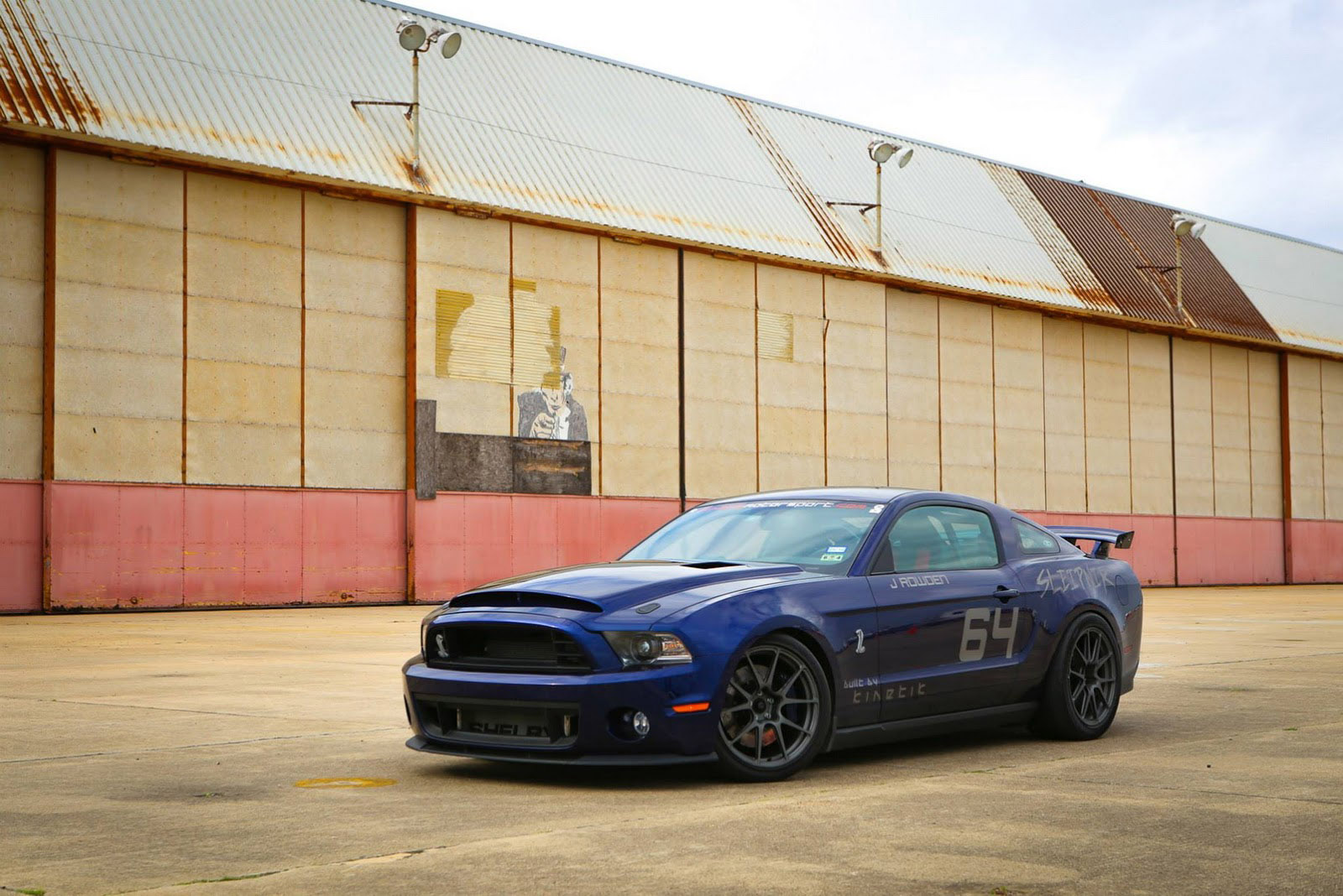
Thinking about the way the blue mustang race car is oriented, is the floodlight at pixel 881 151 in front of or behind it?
behind

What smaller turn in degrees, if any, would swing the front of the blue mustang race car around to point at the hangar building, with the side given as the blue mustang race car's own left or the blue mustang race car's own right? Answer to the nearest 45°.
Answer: approximately 135° to the blue mustang race car's own right

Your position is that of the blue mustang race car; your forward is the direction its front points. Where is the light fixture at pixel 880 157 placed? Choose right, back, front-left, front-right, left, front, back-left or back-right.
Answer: back-right

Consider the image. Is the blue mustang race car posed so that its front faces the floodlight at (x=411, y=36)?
no

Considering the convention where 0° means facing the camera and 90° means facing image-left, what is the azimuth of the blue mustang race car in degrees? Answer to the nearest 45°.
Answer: approximately 45°

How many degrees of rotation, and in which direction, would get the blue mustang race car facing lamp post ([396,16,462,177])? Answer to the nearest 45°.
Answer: approximately 135° to its right

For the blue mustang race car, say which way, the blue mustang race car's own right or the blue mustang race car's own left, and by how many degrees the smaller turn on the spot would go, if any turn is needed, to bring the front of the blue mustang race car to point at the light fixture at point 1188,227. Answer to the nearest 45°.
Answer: approximately 135° to the blue mustang race car's own right

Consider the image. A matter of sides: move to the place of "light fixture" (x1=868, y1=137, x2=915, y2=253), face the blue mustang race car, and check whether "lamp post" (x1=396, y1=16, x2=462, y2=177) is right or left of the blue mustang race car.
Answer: right

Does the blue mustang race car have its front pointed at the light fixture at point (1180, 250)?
no
